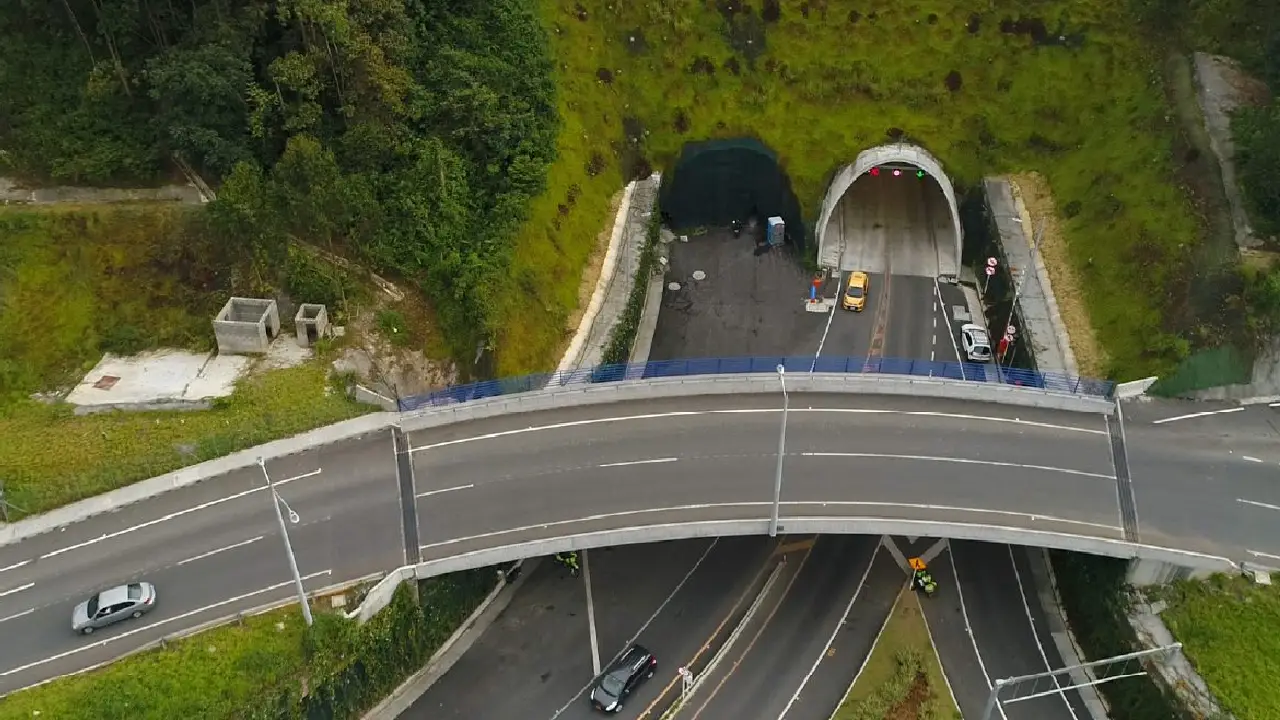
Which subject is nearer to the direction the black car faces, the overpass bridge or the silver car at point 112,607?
the silver car

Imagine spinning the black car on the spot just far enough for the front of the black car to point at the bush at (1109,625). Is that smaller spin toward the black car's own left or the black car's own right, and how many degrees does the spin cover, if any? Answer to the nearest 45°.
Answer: approximately 135° to the black car's own left

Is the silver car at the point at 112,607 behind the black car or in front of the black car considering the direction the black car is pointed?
in front

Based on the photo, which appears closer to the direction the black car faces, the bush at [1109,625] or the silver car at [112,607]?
the silver car

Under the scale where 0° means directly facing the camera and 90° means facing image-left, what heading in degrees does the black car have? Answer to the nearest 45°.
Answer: approximately 45°
